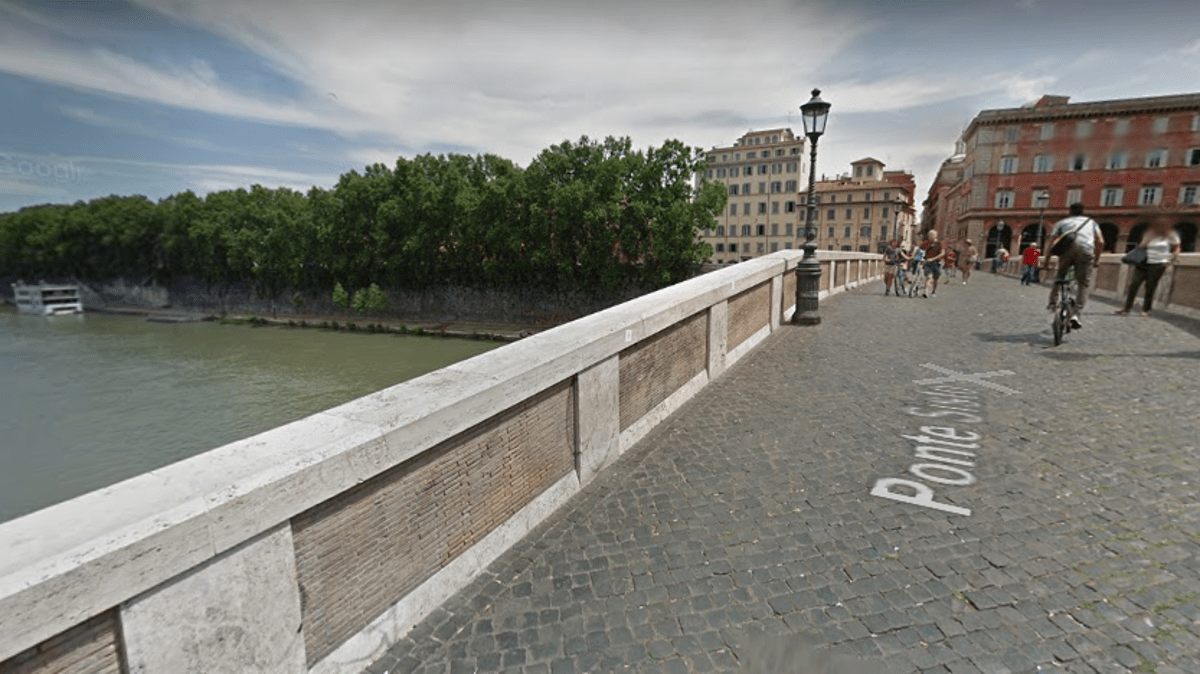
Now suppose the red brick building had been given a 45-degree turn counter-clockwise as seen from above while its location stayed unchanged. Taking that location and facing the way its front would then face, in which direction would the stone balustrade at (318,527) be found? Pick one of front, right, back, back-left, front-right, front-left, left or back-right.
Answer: front-right

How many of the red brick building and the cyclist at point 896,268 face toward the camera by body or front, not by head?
2

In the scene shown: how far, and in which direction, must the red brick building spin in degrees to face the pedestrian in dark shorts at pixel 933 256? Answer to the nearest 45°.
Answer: approximately 45° to its right

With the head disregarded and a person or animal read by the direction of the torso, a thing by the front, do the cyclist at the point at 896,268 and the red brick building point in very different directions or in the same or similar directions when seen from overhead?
same or similar directions

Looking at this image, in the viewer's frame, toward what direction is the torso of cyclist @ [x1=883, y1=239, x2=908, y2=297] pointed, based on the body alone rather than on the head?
toward the camera

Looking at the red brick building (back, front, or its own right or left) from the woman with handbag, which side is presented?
front

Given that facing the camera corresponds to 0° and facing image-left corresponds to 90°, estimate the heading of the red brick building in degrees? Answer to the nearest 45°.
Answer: approximately 0°

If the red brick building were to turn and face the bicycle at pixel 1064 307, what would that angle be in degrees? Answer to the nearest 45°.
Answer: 0° — it already faces it
